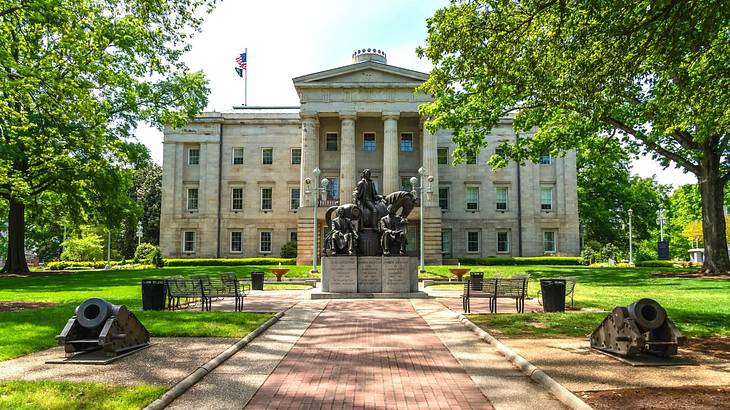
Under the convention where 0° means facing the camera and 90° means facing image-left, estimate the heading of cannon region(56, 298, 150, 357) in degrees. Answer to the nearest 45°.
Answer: approximately 45°

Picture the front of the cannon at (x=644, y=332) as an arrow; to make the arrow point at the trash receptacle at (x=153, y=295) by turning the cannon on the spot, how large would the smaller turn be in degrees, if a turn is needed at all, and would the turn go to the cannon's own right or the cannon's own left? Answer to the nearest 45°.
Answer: approximately 135° to the cannon's own right

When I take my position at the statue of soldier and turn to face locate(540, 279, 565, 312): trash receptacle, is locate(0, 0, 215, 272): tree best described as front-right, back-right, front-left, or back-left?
back-right

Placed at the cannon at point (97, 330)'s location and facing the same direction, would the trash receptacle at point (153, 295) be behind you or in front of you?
behind

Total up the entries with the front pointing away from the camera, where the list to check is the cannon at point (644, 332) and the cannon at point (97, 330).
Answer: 0

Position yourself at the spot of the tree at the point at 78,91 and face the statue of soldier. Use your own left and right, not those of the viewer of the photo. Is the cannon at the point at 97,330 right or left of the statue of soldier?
right

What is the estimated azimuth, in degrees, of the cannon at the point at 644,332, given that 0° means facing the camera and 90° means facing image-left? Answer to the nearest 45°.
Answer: approximately 315°

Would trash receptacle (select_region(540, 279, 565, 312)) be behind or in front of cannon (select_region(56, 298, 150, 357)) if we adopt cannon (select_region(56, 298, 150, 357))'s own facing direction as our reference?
behind

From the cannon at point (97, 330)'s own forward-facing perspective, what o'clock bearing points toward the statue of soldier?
The statue of soldier is roughly at 6 o'clock from the cannon.

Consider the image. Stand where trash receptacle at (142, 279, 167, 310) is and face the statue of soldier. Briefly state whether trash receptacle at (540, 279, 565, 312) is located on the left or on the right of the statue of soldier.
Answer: right

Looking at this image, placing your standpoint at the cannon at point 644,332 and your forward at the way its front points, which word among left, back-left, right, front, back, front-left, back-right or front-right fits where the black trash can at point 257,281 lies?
back
